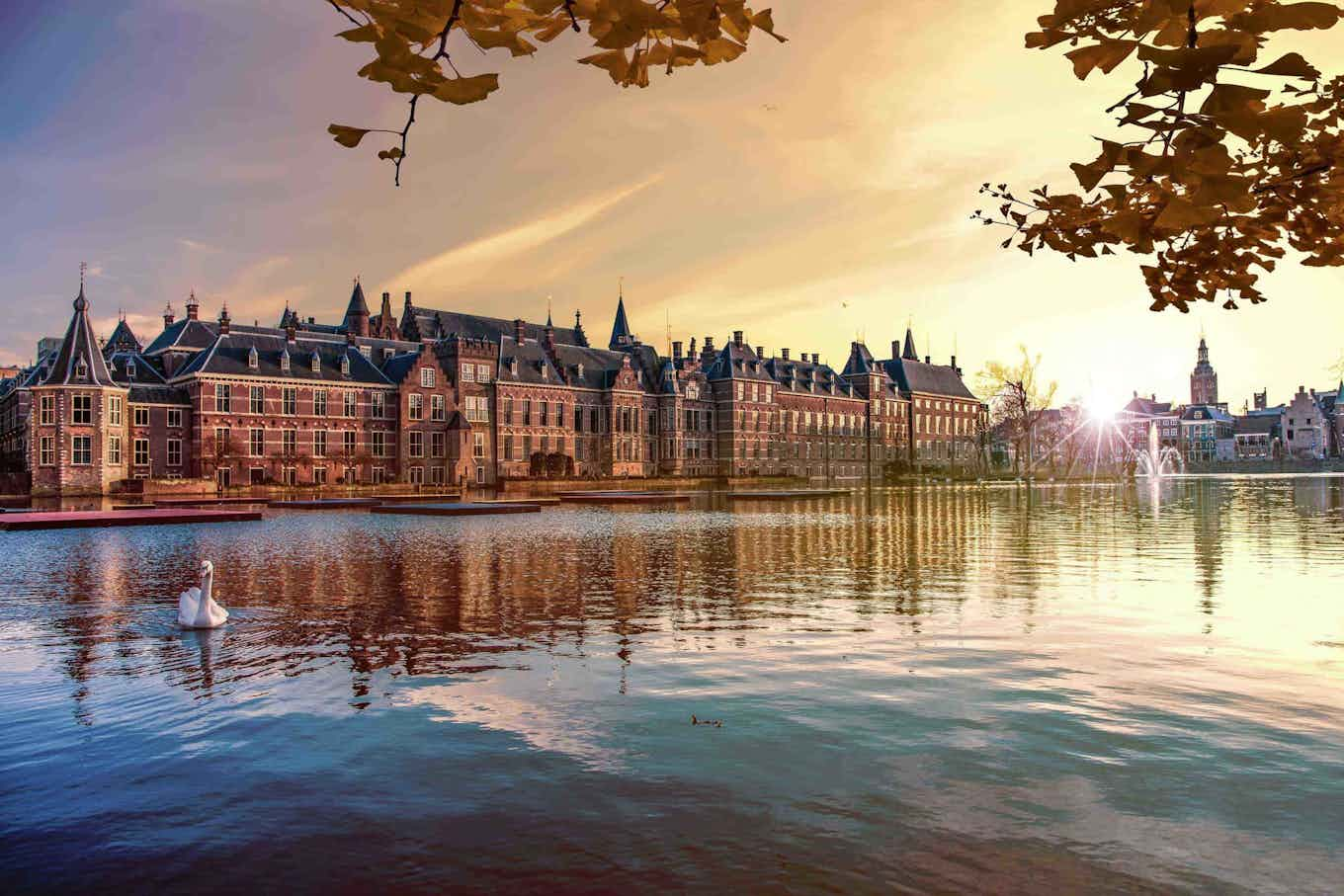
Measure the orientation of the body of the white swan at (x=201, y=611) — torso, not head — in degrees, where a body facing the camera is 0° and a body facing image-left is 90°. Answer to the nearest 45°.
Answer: approximately 0°

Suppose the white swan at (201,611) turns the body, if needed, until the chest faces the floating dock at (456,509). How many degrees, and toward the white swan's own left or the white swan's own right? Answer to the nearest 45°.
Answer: approximately 180°

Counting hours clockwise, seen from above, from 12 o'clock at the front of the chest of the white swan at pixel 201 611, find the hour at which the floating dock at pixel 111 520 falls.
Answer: The floating dock is roughly at 6 o'clock from the white swan.
